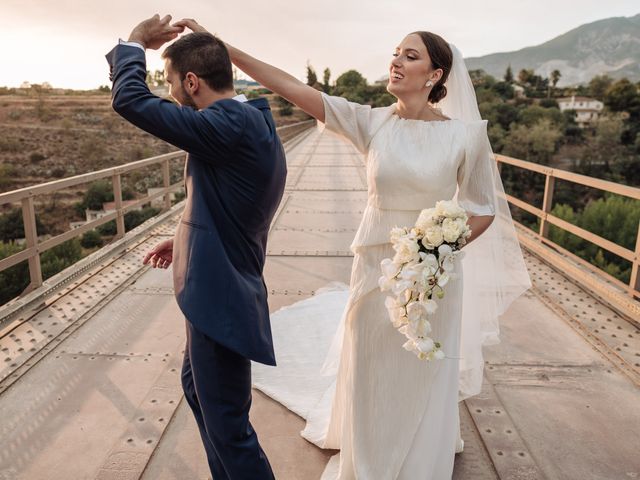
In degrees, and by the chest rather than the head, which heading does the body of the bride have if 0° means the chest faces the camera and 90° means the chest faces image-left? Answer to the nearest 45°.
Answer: approximately 45°
